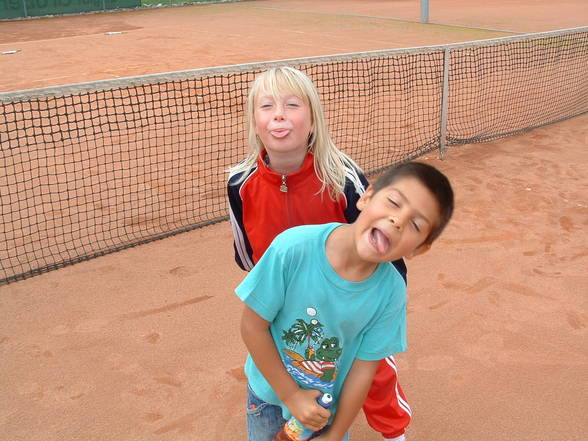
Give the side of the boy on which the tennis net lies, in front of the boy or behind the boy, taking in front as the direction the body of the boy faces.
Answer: behind

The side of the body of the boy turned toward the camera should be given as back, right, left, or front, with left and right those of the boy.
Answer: front

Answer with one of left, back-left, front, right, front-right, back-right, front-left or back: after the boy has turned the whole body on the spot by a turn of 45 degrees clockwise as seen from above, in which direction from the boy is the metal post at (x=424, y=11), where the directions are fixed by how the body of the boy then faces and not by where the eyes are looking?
back-right
